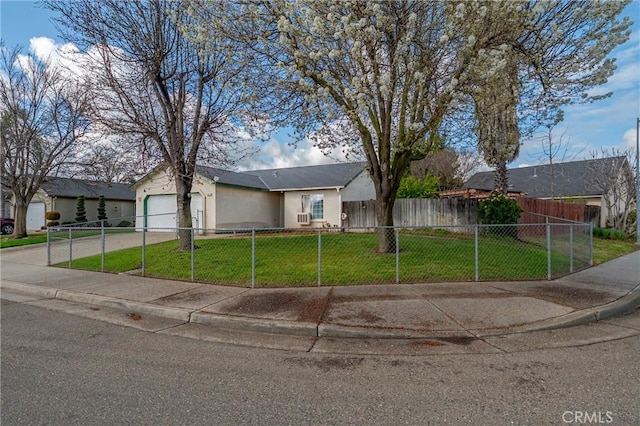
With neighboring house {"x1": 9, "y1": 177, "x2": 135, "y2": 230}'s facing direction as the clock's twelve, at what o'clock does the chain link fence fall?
The chain link fence is roughly at 10 o'clock from the neighboring house.

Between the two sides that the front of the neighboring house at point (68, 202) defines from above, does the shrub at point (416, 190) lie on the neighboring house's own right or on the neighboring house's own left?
on the neighboring house's own left

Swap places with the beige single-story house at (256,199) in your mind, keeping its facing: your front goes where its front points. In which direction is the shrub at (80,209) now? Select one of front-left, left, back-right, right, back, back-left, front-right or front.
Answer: right

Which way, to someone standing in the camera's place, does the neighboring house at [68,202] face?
facing the viewer and to the left of the viewer

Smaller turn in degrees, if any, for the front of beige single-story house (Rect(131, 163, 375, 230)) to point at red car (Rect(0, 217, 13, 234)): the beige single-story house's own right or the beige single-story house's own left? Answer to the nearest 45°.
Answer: approximately 90° to the beige single-story house's own right

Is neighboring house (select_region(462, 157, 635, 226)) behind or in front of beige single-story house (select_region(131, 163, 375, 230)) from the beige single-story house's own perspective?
behind

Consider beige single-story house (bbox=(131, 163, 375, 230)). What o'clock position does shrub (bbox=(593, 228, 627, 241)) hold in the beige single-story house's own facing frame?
The shrub is roughly at 8 o'clock from the beige single-story house.

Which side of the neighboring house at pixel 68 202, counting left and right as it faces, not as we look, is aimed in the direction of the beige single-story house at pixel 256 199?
left

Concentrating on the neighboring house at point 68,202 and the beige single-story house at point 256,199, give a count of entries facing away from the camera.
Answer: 0

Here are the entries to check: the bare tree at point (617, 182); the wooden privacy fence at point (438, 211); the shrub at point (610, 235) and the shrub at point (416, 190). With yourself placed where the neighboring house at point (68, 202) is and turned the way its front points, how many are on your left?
4

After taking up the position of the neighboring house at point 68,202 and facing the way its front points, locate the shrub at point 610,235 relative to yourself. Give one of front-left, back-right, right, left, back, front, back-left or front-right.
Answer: left

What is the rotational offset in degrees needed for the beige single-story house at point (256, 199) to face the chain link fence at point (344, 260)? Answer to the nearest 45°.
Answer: approximately 45° to its left
